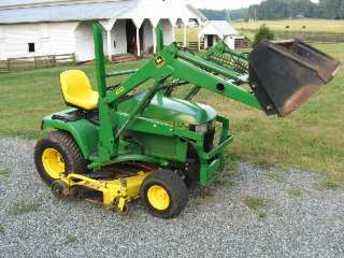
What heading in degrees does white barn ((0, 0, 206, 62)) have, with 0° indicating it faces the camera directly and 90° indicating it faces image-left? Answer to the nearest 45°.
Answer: approximately 315°

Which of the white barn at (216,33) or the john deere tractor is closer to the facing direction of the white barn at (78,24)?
the john deere tractor

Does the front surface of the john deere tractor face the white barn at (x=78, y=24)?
no

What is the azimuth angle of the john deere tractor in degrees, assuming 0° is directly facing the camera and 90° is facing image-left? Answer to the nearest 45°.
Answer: approximately 315°

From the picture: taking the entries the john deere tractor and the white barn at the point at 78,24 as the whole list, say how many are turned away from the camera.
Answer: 0

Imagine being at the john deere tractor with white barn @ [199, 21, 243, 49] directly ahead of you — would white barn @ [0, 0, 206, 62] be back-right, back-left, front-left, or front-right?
front-left

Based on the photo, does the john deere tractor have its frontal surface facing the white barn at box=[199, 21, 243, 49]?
no

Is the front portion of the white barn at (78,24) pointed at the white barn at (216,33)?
no

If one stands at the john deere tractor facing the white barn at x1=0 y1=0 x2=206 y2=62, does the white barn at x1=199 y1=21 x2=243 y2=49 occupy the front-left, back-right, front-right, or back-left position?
front-right
